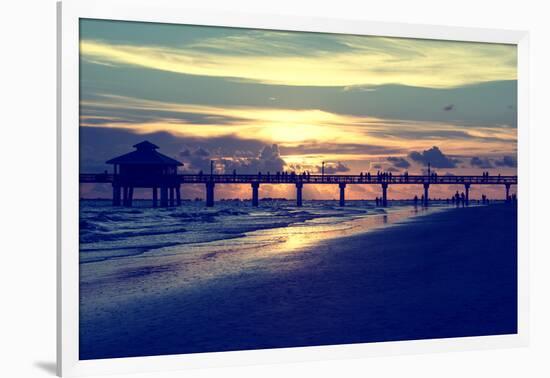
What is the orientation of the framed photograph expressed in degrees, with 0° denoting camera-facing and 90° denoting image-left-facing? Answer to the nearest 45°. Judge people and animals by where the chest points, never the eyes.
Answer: approximately 315°
